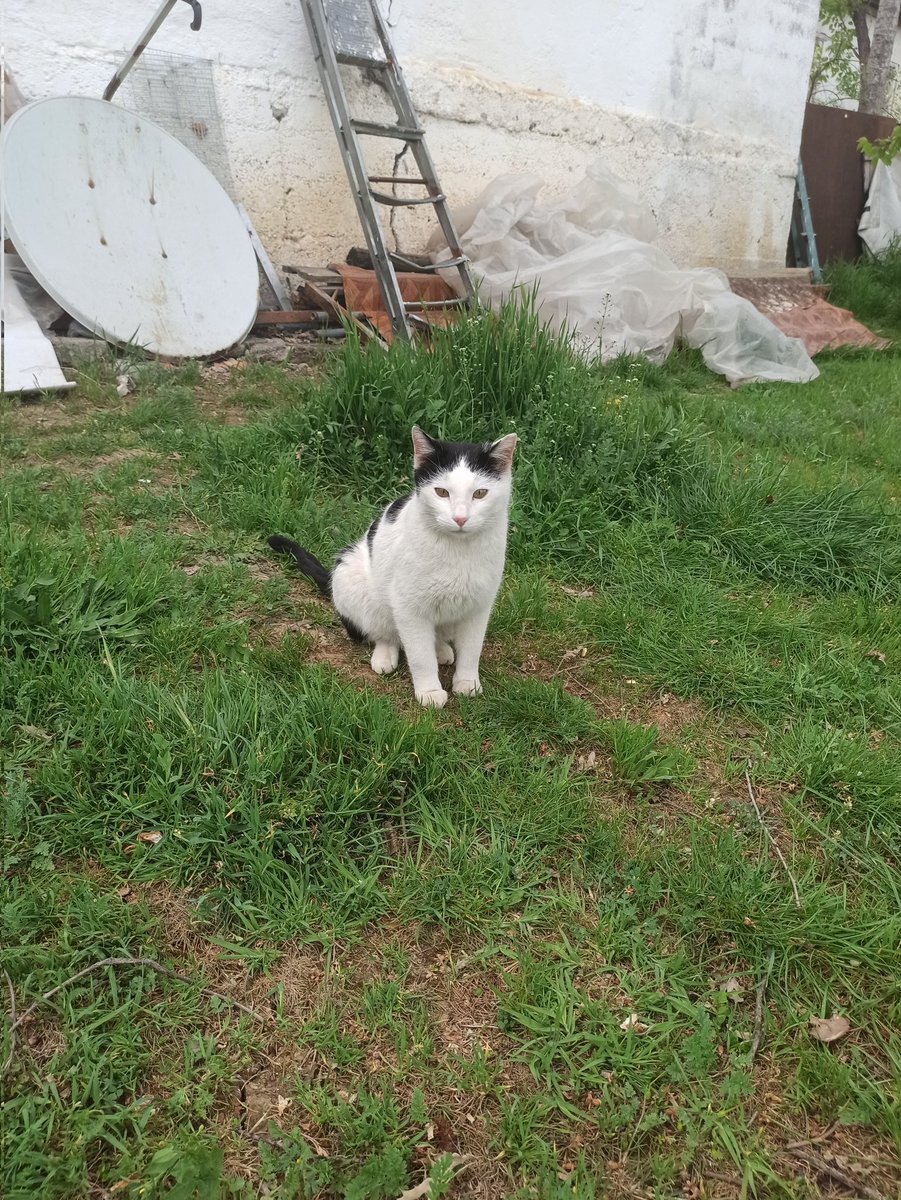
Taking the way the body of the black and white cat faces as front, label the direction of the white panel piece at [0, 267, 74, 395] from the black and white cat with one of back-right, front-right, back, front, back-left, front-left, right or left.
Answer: back

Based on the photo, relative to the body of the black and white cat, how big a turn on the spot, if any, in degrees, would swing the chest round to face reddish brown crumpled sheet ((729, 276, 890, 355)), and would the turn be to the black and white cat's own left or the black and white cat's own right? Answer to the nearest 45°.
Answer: approximately 90° to the black and white cat's own left

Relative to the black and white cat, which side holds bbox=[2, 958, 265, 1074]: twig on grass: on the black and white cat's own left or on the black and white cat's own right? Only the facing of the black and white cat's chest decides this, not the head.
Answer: on the black and white cat's own right

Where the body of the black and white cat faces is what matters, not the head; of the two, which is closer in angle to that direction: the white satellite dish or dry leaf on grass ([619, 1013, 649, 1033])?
the dry leaf on grass

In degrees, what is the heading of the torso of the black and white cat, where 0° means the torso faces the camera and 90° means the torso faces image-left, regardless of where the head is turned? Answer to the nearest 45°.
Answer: approximately 315°

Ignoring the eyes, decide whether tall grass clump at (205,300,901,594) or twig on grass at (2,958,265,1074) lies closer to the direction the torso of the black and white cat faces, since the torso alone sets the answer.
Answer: the twig on grass

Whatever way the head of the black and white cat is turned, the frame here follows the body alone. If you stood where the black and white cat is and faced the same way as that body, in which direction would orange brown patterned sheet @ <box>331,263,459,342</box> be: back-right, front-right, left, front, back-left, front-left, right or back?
back-left

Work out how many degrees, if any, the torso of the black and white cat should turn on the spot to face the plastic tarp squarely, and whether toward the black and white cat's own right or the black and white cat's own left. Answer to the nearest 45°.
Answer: approximately 135° to the black and white cat's own left

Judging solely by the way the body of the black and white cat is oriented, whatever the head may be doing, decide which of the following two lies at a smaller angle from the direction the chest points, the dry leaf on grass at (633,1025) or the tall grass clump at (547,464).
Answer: the dry leaf on grass

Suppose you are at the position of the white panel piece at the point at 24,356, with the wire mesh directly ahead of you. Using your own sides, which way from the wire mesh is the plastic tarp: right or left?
right

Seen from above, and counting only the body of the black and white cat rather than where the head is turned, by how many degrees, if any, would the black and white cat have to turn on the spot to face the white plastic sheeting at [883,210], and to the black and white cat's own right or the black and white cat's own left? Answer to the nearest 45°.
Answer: approximately 90° to the black and white cat's own left
